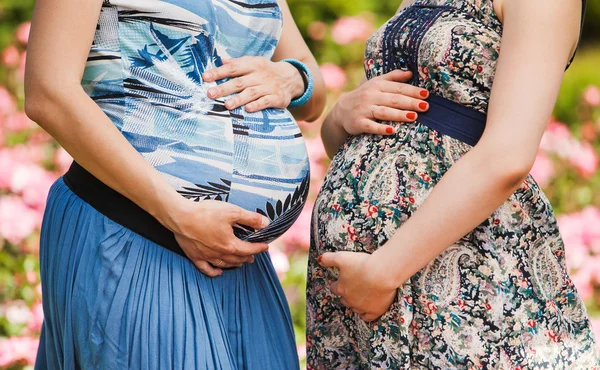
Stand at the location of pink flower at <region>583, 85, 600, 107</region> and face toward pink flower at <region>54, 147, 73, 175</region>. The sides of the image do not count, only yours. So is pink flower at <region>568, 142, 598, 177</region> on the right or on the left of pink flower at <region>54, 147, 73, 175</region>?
left

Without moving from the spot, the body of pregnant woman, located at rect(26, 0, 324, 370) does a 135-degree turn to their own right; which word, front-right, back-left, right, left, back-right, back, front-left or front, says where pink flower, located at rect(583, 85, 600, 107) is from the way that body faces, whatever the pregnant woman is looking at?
back-right

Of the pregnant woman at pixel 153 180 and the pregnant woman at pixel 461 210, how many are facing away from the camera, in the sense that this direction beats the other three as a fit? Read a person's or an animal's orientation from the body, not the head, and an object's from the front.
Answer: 0

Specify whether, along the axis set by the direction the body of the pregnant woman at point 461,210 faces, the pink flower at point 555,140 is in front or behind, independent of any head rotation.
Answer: behind

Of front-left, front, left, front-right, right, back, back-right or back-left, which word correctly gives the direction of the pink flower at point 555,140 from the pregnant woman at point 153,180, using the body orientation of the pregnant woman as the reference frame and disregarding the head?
left

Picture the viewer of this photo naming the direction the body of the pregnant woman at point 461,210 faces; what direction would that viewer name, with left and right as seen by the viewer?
facing the viewer and to the left of the viewer

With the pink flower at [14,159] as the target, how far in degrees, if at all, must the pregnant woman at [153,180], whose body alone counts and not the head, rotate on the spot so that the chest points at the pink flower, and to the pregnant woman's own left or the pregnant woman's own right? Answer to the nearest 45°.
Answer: approximately 135° to the pregnant woman's own left

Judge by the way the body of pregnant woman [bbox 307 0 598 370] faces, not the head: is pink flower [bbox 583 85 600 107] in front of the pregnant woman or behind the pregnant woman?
behind
